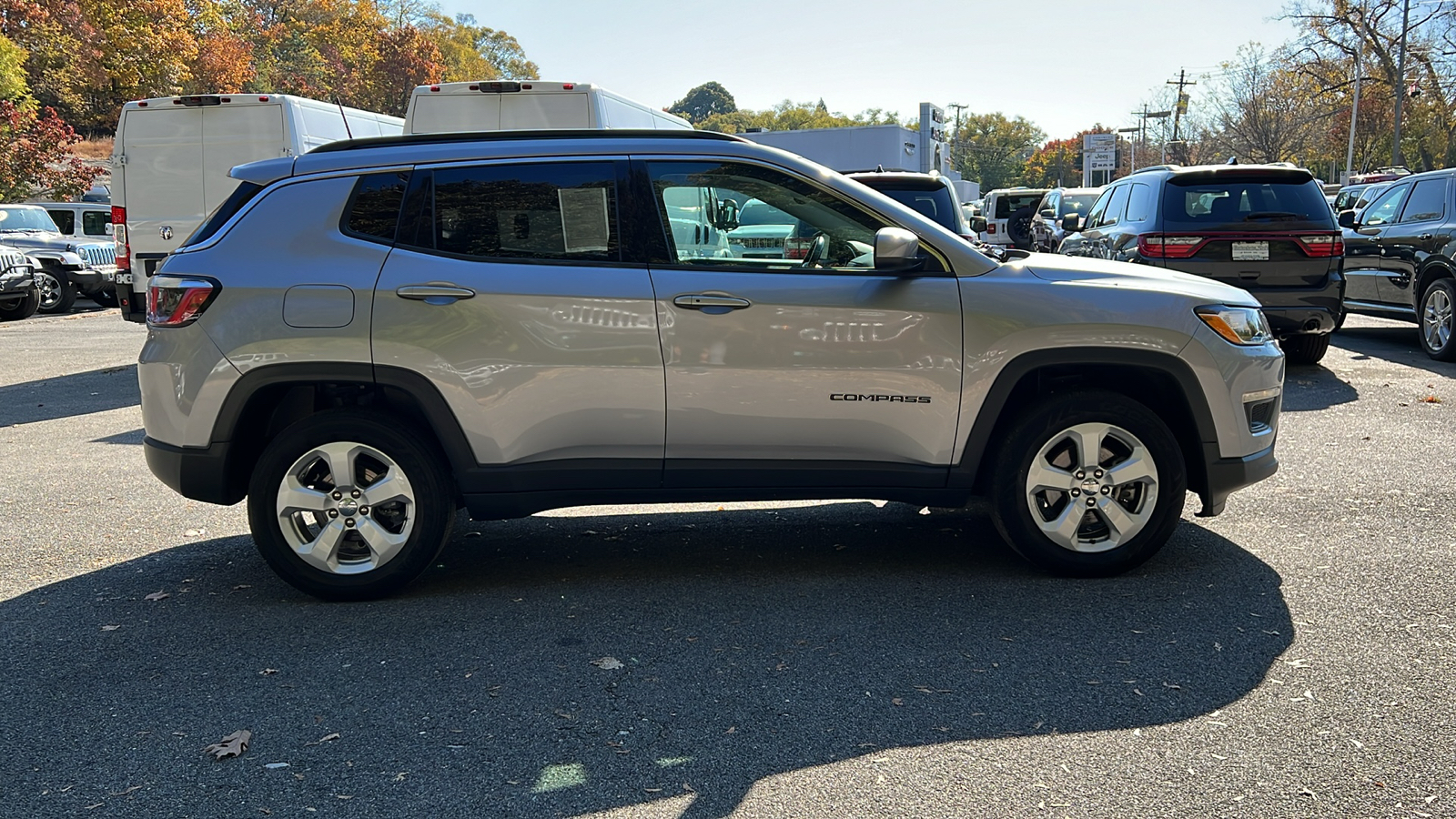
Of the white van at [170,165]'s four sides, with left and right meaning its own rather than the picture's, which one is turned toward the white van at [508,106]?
right

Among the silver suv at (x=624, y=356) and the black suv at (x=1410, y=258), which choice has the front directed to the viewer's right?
the silver suv

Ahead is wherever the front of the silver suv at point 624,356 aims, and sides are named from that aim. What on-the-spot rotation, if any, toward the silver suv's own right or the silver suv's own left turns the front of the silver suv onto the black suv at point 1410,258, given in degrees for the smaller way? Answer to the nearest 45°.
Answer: approximately 45° to the silver suv's own left

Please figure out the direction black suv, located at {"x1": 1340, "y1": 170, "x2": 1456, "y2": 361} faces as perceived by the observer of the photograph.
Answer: facing away from the viewer and to the left of the viewer

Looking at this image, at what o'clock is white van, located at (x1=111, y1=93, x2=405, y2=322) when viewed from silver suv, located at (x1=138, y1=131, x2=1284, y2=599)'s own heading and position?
The white van is roughly at 8 o'clock from the silver suv.

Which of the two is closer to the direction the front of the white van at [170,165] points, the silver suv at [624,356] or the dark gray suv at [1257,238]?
the dark gray suv

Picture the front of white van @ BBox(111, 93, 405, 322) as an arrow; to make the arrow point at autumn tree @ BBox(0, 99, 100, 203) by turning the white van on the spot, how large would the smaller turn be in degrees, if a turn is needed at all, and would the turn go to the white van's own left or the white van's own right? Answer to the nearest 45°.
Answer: approximately 45° to the white van's own left

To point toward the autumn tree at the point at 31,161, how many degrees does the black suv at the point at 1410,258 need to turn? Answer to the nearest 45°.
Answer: approximately 45° to its left

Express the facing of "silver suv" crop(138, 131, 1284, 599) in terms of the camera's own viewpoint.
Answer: facing to the right of the viewer
